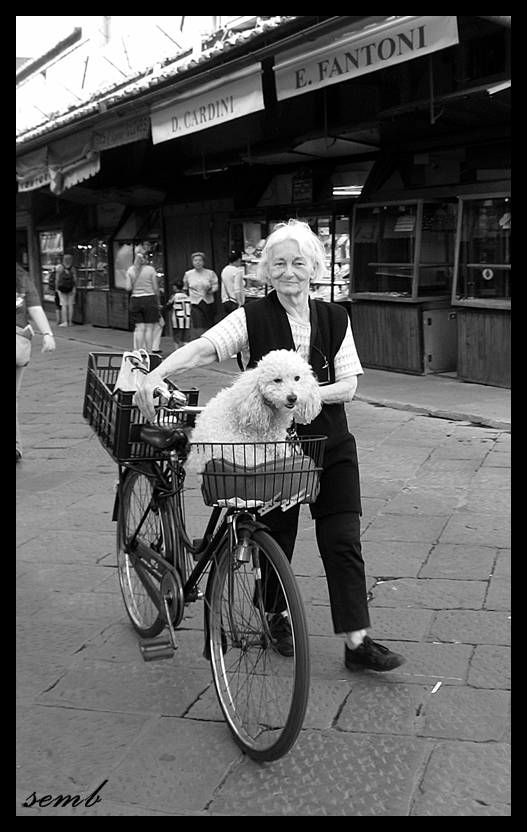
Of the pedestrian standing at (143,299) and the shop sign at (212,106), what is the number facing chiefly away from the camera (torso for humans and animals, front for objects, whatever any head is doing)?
1

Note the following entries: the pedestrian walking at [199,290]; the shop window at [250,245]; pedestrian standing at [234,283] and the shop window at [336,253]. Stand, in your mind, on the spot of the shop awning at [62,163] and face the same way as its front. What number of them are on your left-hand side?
4

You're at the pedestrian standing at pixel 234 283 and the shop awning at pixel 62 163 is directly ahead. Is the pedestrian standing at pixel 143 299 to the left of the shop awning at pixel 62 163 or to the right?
left

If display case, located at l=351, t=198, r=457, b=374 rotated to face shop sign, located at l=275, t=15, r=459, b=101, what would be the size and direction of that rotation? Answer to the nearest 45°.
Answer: approximately 45° to its left

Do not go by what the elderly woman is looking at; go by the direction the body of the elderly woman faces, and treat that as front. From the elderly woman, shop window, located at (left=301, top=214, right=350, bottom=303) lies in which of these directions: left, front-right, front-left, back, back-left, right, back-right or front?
back

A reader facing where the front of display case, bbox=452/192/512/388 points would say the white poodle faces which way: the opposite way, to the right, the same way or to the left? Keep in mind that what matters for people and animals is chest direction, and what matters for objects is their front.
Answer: to the left

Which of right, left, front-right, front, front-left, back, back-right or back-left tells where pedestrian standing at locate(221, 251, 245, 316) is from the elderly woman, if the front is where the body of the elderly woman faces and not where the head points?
back

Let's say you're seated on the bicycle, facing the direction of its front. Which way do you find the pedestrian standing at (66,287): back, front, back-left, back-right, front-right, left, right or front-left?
back-left

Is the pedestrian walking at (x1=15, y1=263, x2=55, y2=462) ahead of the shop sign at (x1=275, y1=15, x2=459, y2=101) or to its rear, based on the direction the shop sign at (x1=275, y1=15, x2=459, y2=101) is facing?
ahead

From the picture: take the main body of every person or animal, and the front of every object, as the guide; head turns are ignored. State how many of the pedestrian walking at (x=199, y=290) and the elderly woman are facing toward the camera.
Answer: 2

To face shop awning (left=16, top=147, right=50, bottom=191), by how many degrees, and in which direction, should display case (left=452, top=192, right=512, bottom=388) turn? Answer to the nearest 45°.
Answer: approximately 90° to its right
